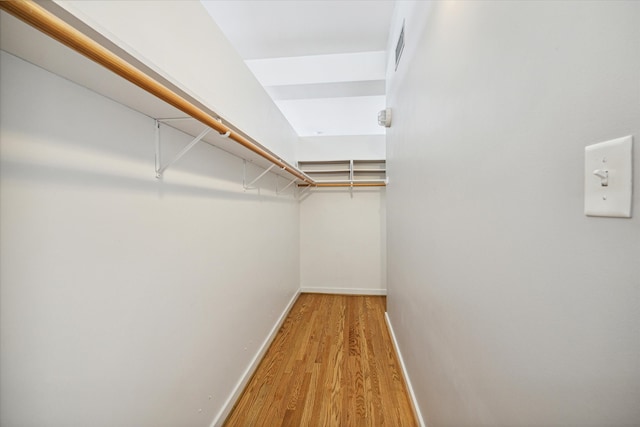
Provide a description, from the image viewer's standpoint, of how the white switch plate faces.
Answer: facing the viewer and to the left of the viewer

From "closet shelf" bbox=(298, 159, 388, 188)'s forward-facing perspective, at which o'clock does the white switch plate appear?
The white switch plate is roughly at 12 o'clock from the closet shelf.

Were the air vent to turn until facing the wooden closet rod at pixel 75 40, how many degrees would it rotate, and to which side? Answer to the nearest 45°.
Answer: approximately 90° to its left

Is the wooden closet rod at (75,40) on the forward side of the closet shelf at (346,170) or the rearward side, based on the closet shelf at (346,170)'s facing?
on the forward side

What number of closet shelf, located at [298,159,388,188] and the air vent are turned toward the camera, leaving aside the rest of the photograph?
1

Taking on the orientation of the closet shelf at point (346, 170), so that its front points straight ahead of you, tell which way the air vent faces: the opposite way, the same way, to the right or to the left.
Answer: to the right

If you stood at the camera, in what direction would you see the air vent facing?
facing to the left of the viewer

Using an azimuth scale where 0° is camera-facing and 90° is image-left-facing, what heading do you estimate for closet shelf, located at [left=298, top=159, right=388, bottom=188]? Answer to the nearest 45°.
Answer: approximately 0°

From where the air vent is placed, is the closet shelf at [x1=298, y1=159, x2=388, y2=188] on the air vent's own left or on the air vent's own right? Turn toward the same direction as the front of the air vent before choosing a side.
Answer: on the air vent's own right
